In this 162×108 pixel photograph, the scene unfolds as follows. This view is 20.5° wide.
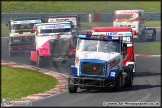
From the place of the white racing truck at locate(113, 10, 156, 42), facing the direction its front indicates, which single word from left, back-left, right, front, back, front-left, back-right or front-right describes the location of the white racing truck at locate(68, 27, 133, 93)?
front-left

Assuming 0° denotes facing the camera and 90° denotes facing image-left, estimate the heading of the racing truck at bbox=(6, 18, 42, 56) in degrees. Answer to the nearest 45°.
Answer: approximately 0°

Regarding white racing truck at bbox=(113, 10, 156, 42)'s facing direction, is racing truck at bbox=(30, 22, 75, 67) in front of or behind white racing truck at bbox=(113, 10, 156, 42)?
in front

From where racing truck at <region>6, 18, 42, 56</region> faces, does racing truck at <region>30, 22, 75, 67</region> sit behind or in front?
in front

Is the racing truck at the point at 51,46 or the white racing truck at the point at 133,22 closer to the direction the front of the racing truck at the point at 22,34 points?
the racing truck

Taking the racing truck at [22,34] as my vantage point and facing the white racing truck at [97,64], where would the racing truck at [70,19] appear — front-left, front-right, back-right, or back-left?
back-left
